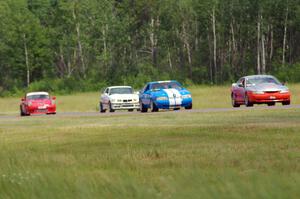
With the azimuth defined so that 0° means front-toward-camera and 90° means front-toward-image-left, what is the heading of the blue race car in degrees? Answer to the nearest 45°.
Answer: approximately 315°

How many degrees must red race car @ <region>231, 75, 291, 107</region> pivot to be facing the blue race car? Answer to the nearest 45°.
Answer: approximately 135° to its right

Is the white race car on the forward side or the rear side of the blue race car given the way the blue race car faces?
on the rear side

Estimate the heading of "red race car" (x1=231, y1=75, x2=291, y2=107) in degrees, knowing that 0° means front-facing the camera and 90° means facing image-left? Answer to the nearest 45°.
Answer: approximately 315°

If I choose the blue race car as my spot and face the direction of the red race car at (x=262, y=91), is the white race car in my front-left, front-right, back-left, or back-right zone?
back-left

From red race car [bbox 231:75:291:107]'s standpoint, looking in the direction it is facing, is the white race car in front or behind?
behind
